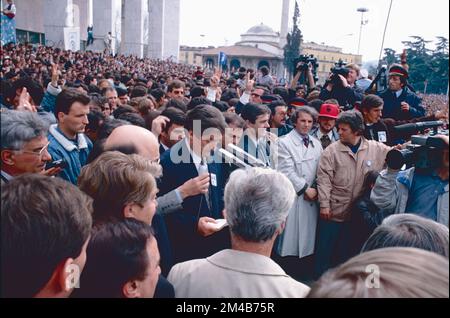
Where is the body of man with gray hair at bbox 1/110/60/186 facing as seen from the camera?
to the viewer's right

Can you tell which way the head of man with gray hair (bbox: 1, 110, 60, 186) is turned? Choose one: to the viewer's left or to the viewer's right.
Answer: to the viewer's right

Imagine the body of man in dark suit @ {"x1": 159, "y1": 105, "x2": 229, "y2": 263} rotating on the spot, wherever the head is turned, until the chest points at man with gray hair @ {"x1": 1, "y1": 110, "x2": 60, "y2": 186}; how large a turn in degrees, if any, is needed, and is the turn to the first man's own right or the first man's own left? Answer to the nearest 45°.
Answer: approximately 90° to the first man's own right

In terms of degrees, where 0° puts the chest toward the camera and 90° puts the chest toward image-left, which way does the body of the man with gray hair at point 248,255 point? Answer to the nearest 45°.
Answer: approximately 180°

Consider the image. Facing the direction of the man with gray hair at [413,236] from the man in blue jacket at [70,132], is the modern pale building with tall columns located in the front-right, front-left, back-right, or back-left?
back-left

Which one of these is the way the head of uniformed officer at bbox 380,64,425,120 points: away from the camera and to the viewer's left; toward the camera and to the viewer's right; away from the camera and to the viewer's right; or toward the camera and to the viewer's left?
toward the camera and to the viewer's left

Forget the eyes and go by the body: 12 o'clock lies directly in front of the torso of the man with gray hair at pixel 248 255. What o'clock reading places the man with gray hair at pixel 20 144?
the man with gray hair at pixel 20 144 is roughly at 10 o'clock from the man with gray hair at pixel 248 255.

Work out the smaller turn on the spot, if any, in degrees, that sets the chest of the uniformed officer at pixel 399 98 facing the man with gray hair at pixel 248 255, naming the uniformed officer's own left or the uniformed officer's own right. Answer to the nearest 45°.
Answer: approximately 45° to the uniformed officer's own left

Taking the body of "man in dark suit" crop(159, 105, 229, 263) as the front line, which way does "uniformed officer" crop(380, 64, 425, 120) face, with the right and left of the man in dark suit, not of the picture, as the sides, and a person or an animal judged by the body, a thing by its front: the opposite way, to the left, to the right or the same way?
to the right

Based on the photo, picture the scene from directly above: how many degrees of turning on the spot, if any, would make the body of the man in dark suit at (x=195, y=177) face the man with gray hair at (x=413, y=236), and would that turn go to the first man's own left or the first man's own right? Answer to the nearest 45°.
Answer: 0° — they already face them

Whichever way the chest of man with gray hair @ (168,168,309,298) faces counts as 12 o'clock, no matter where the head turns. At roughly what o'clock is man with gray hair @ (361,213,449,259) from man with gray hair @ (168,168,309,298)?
man with gray hair @ (361,213,449,259) is roughly at 3 o'clock from man with gray hair @ (168,168,309,298).

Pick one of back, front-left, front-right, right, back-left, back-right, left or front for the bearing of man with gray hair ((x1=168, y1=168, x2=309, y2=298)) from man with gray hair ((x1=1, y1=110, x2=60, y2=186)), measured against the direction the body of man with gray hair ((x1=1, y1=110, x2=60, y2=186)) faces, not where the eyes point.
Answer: front-right
